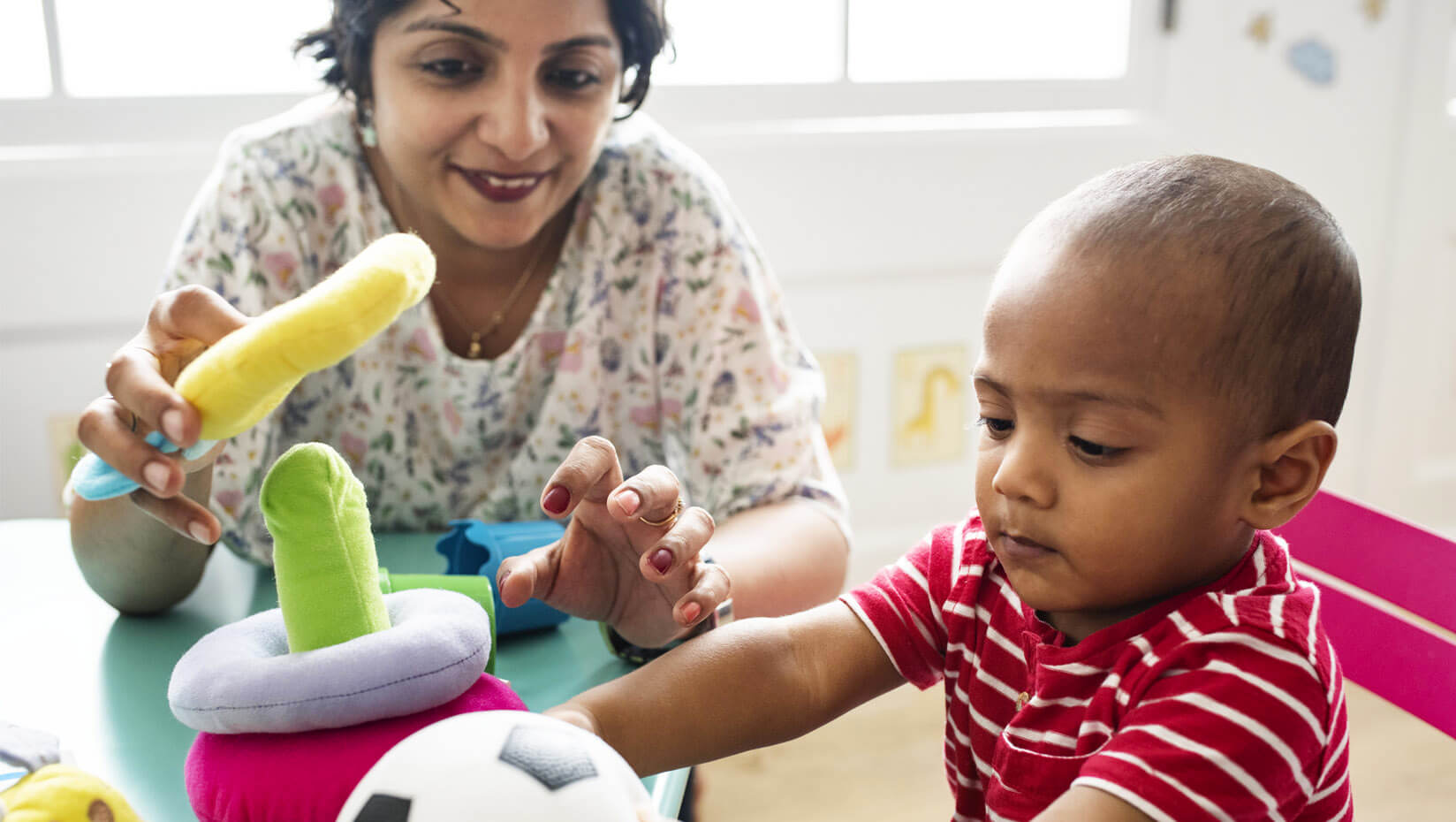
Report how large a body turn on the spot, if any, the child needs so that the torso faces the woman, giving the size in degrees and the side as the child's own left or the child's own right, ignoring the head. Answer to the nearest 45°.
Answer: approximately 90° to the child's own right

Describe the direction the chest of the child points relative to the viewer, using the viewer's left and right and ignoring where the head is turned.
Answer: facing the viewer and to the left of the viewer

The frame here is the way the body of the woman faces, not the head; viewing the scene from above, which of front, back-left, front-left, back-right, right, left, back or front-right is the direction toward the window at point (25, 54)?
back-right

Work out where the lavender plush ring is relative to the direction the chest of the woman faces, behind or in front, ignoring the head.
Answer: in front

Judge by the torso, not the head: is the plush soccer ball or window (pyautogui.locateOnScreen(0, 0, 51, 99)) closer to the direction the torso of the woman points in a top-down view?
the plush soccer ball

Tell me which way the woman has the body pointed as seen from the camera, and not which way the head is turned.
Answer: toward the camera

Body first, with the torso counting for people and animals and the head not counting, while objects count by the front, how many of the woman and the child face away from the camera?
0

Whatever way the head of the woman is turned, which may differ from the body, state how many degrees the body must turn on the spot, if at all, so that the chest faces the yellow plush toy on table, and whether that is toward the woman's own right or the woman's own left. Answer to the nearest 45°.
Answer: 0° — they already face it

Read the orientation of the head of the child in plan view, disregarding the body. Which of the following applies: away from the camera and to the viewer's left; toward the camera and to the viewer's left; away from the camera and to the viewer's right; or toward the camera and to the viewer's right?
toward the camera and to the viewer's left

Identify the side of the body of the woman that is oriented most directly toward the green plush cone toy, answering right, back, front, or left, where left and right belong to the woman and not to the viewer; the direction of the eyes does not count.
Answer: front
